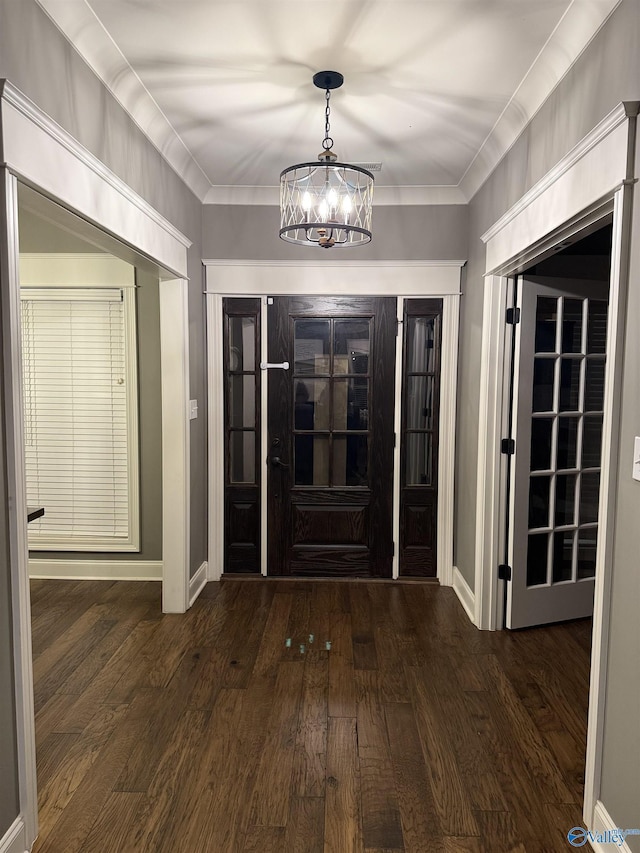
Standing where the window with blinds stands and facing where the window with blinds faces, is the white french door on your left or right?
on your left

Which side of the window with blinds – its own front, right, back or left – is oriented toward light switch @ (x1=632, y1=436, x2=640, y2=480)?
front

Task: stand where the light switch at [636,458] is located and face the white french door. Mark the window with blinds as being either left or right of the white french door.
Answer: left

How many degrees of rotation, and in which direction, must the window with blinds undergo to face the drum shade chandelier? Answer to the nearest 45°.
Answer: approximately 45° to its left

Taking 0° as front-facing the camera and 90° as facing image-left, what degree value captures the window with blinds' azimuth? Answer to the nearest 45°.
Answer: approximately 0°
